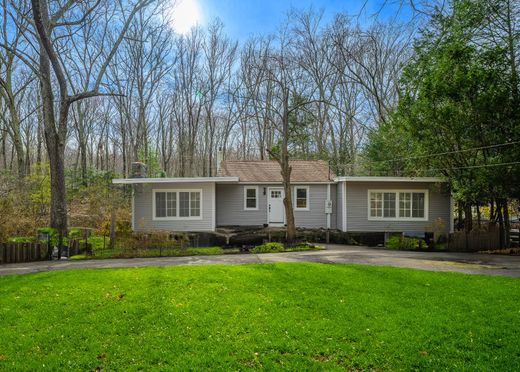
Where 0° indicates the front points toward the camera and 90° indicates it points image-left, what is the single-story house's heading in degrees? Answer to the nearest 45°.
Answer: approximately 0°
